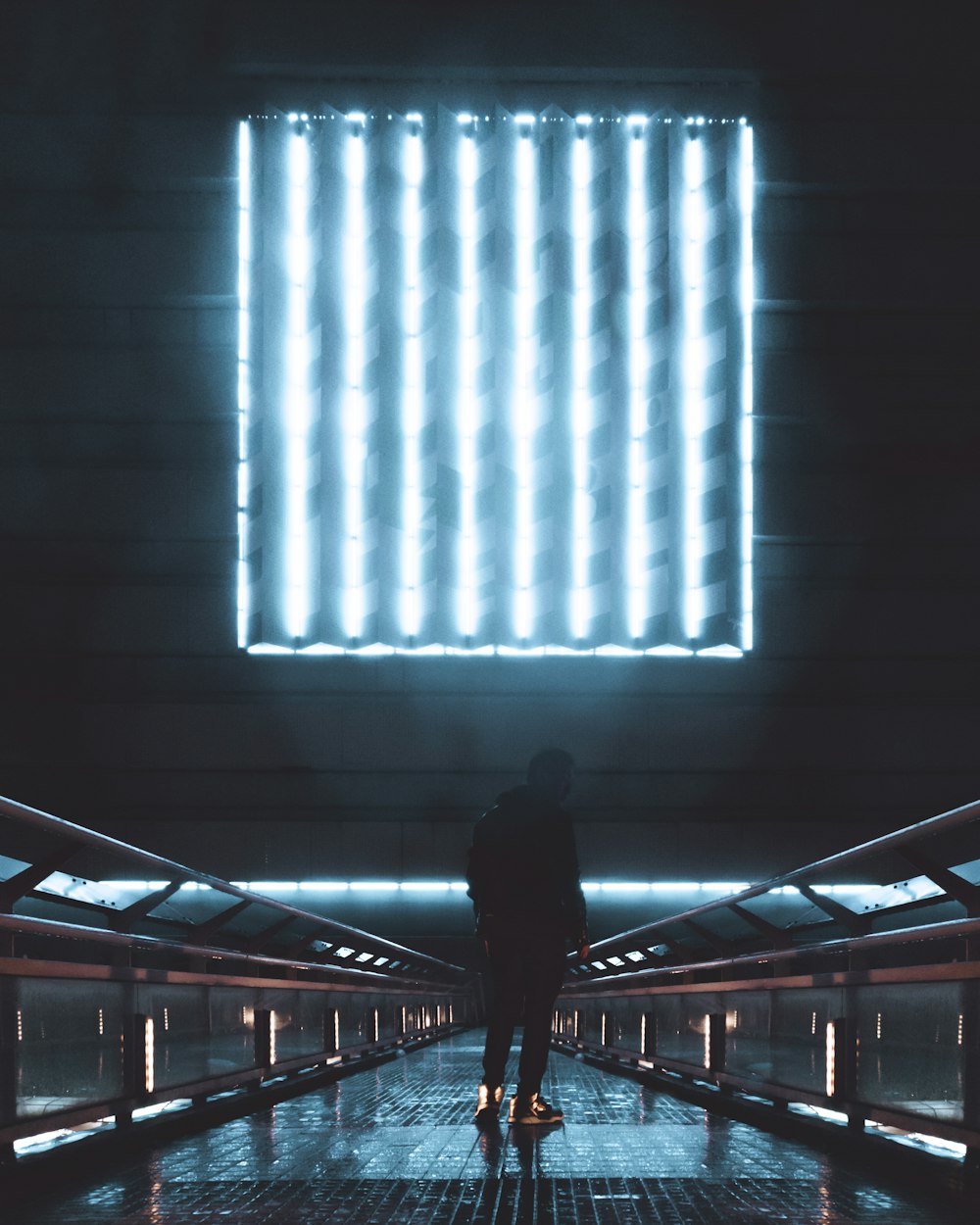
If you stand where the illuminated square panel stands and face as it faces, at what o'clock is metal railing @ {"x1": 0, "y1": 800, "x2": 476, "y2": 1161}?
The metal railing is roughly at 12 o'clock from the illuminated square panel.

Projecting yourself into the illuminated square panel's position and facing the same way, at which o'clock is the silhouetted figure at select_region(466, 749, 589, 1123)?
The silhouetted figure is roughly at 12 o'clock from the illuminated square panel.

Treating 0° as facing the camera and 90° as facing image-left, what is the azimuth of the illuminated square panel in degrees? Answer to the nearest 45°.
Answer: approximately 0°

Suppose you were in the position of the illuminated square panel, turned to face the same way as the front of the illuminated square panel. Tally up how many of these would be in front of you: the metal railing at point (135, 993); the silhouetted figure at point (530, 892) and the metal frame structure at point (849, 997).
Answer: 3

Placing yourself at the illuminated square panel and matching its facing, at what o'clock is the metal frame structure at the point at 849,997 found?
The metal frame structure is roughly at 12 o'clock from the illuminated square panel.
